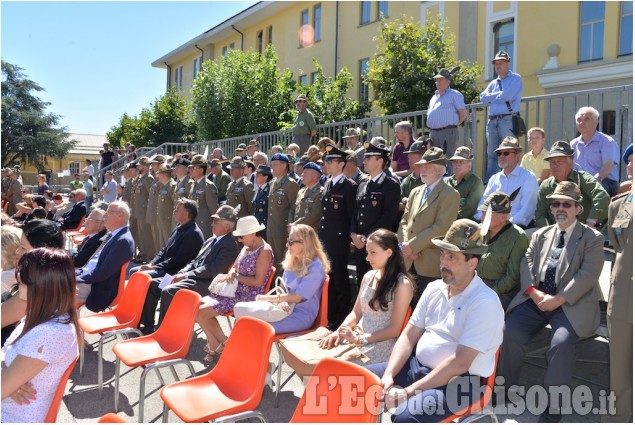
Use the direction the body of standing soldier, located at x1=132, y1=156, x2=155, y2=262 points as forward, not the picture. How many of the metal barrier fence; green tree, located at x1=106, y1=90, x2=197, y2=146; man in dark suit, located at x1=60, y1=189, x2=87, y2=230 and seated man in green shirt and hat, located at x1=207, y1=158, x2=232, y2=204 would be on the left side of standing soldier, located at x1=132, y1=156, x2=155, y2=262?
2

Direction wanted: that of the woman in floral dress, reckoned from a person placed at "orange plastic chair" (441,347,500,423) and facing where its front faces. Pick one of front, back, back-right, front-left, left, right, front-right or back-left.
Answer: front-right

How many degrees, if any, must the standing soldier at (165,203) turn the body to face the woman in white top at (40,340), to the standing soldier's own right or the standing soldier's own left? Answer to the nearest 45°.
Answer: approximately 45° to the standing soldier's own left

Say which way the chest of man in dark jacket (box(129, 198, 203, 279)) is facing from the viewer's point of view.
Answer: to the viewer's left

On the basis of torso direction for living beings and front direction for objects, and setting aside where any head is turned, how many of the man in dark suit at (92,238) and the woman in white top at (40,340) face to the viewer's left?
2

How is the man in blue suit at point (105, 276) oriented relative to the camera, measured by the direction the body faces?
to the viewer's left

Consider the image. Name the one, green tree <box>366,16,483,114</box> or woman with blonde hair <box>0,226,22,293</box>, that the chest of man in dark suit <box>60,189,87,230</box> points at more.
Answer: the woman with blonde hair

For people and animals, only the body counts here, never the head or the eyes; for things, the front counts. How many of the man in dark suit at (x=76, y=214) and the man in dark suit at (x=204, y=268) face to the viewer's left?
2

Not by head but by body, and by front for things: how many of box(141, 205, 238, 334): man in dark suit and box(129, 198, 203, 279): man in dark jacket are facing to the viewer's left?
2

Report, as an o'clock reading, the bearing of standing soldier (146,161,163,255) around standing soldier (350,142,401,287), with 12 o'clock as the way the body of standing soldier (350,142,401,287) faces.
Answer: standing soldier (146,161,163,255) is roughly at 3 o'clock from standing soldier (350,142,401,287).

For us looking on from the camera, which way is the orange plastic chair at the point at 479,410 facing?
facing to the left of the viewer

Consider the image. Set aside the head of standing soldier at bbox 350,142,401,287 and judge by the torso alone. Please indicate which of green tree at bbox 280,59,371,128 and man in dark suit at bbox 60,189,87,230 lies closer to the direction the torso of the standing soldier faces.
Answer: the man in dark suit
